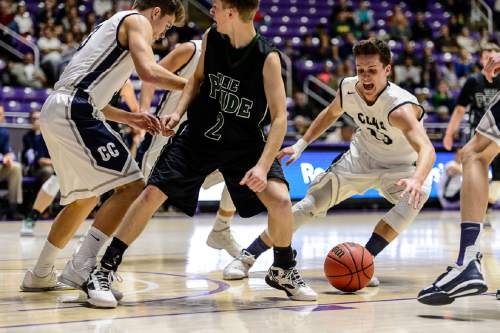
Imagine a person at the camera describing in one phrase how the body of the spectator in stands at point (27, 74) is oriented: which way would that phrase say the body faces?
toward the camera

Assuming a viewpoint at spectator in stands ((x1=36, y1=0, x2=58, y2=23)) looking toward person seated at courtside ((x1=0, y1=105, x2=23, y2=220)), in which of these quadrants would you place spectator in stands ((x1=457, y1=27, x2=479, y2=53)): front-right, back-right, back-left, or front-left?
front-left

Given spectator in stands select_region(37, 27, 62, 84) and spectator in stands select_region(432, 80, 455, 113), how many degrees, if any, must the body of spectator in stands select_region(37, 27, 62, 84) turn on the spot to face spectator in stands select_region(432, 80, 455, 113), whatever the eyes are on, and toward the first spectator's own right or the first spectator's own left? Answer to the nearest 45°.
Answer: approximately 90° to the first spectator's own left

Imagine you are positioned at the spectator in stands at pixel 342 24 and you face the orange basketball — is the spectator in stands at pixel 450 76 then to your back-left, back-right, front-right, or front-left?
front-left

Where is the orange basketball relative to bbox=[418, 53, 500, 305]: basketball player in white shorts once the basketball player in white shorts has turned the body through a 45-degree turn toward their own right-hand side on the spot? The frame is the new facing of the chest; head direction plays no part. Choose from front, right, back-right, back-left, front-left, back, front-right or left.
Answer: front

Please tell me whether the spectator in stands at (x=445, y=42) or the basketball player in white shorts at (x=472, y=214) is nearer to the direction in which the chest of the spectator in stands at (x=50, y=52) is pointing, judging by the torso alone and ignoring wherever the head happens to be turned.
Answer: the basketball player in white shorts

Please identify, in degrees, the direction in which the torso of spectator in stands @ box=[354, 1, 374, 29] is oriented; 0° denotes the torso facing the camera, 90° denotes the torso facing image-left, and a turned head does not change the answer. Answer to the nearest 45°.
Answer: approximately 0°

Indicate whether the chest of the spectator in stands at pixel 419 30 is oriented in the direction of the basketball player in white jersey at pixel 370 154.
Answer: yes

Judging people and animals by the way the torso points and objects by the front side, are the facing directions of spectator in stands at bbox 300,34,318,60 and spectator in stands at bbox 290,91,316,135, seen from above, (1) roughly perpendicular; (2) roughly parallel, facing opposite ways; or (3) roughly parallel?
roughly parallel

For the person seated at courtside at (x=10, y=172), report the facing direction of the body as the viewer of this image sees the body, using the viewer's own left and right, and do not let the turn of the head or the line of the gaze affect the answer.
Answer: facing the viewer and to the right of the viewer

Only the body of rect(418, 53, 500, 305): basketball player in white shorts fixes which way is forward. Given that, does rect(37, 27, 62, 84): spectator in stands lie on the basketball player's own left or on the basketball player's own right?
on the basketball player's own right

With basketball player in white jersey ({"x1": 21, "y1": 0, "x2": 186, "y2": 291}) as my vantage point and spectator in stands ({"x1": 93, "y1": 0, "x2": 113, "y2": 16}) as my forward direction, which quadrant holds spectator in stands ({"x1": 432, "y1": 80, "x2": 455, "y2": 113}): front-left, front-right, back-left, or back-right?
front-right

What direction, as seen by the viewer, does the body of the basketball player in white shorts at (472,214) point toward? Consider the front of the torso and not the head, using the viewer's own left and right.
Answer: facing to the left of the viewer

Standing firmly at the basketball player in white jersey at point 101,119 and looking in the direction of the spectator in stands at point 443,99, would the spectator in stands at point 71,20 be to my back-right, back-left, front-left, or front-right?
front-left

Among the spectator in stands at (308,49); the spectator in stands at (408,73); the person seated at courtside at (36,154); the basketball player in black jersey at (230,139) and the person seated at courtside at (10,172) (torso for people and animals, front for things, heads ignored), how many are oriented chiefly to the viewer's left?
0

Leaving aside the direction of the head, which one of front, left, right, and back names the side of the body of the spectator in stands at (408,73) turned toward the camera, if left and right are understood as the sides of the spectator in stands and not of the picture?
front

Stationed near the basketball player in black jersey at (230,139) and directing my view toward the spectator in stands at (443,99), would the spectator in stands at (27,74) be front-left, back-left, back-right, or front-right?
front-left

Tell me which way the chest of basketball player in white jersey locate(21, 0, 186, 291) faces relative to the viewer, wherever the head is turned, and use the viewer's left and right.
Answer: facing to the right of the viewer
